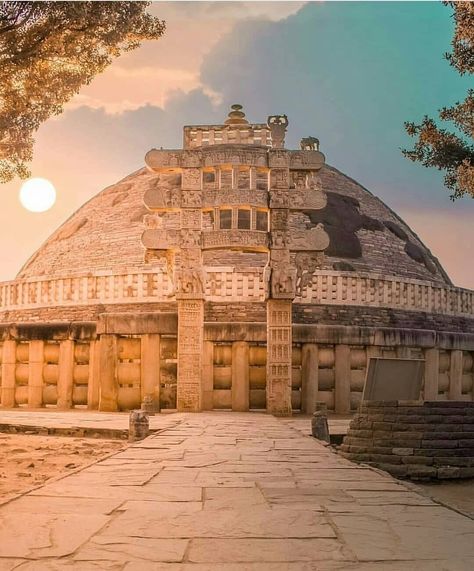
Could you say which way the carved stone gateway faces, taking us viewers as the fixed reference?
facing the viewer

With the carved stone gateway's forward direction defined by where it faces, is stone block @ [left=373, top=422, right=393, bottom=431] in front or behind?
in front

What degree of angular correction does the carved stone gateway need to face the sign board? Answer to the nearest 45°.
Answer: approximately 45° to its left

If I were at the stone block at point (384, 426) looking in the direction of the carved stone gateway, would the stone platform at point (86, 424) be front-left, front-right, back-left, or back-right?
front-left

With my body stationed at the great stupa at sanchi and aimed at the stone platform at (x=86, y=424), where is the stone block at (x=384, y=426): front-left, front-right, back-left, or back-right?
front-left

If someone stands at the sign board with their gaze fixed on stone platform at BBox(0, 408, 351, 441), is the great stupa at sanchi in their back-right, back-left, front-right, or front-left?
front-right
